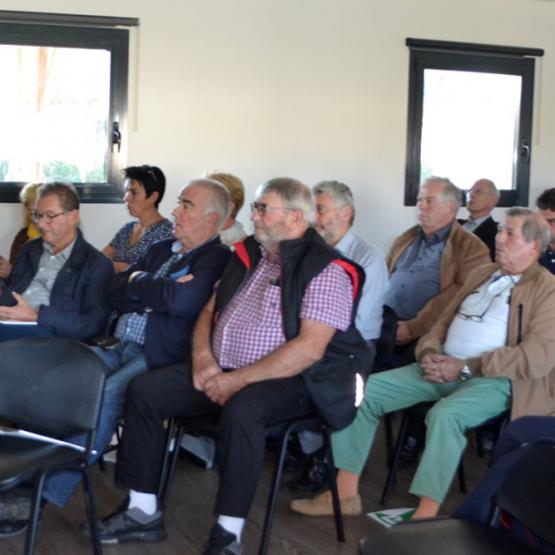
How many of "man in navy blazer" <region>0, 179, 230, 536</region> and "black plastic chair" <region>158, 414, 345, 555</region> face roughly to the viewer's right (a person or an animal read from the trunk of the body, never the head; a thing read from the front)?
0

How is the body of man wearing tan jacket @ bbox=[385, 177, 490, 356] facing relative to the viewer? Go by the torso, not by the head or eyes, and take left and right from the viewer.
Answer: facing the viewer and to the left of the viewer

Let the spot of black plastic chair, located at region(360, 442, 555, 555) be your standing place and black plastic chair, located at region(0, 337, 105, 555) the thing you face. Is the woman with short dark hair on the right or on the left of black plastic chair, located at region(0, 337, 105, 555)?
right

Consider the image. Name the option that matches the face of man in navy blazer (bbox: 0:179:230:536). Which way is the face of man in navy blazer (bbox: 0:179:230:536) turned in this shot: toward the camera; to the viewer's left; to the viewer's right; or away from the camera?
to the viewer's left

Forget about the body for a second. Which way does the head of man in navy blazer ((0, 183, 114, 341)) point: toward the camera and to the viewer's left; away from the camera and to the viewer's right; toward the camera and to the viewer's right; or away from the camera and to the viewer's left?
toward the camera and to the viewer's left

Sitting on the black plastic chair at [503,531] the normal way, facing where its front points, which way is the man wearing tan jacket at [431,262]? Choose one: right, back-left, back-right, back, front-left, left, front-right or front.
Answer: back-right

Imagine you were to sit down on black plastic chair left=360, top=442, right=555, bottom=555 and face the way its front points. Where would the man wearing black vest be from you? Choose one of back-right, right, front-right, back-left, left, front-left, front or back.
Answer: right

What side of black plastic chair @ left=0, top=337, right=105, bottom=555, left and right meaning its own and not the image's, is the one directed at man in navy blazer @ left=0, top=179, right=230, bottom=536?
back

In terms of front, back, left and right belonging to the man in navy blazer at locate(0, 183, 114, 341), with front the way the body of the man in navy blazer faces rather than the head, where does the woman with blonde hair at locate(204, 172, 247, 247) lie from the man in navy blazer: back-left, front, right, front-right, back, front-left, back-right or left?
back

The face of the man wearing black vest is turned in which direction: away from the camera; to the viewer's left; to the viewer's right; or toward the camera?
to the viewer's left

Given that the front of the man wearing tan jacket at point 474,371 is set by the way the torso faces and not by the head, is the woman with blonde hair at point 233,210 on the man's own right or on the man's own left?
on the man's own right

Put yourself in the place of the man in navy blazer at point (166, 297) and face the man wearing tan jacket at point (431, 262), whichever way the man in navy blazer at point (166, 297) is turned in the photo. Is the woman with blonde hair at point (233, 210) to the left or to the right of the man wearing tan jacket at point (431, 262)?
left

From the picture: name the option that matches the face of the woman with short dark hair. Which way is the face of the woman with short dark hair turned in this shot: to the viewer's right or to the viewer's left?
to the viewer's left

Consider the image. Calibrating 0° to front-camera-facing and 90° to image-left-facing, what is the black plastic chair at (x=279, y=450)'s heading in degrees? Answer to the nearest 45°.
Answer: approximately 45°
